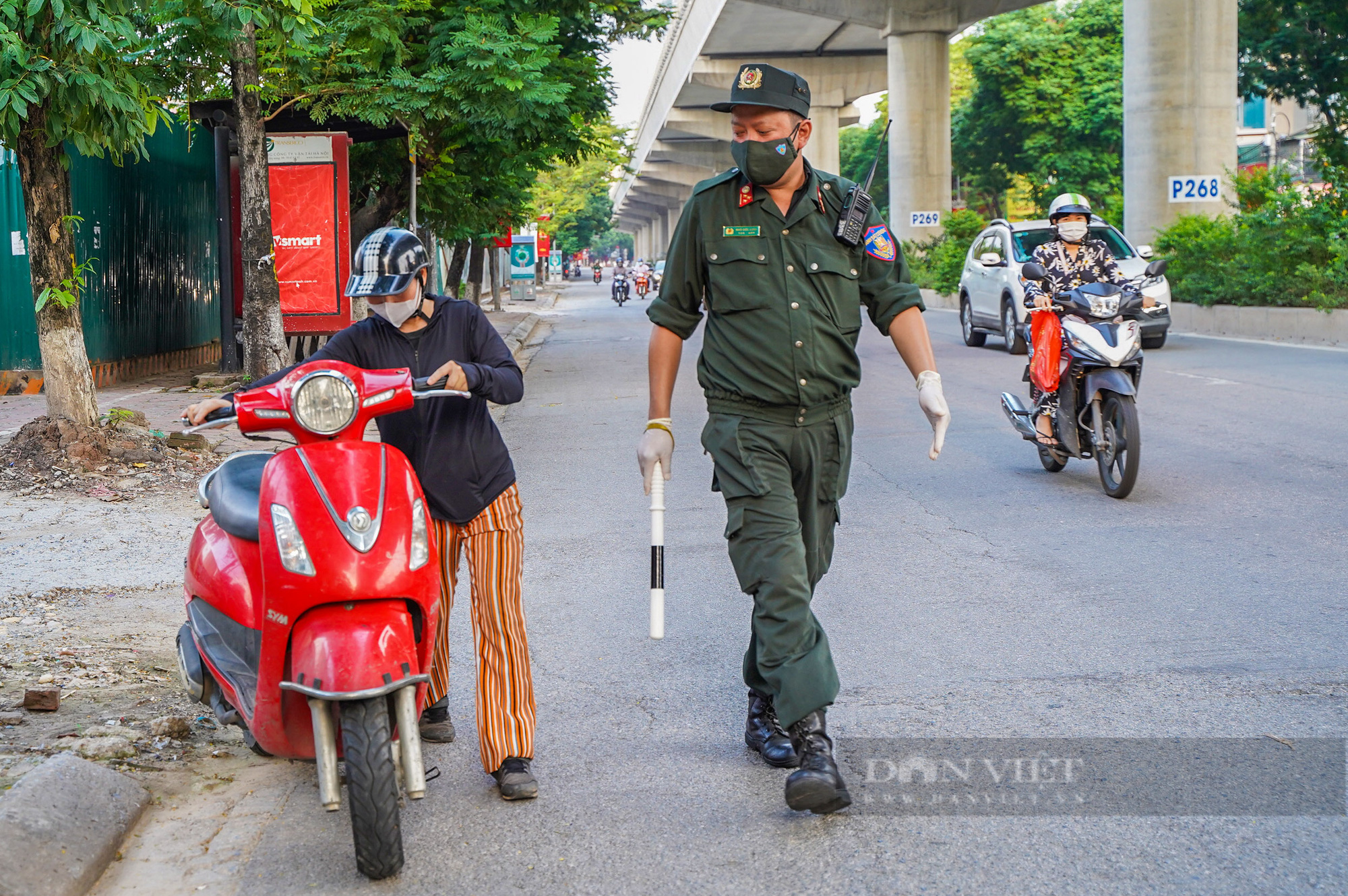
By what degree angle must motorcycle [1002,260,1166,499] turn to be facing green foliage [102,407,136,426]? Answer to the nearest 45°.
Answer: approximately 135° to its right

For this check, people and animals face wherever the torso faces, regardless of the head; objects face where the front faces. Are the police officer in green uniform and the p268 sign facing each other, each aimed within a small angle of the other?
no

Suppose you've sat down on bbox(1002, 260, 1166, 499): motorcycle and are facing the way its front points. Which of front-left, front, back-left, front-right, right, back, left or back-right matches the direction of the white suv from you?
back-left

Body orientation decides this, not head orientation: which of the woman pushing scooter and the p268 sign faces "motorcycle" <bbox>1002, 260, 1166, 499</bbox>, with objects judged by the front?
the p268 sign

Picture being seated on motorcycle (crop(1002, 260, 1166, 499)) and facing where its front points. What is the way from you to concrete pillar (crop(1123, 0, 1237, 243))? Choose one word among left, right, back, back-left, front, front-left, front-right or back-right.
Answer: back-left

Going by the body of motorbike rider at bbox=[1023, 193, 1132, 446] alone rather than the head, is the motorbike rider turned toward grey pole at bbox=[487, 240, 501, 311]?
no

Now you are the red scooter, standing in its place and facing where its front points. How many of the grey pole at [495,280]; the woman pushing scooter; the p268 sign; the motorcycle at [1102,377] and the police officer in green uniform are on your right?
0

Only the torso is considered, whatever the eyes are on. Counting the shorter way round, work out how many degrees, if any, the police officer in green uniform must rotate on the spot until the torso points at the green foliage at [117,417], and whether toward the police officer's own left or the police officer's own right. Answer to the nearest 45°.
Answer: approximately 135° to the police officer's own right

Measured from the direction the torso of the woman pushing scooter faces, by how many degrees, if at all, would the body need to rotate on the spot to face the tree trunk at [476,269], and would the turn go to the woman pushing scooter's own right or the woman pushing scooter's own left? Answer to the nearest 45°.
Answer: approximately 135° to the woman pushing scooter's own right

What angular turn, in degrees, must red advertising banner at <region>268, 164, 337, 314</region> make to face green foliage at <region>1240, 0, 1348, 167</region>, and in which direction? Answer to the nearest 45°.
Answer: approximately 135° to its left

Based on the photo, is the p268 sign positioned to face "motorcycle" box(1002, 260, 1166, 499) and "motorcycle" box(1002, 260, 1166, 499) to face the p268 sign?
no

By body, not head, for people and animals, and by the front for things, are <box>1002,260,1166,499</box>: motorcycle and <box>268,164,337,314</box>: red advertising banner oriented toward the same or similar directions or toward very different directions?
same or similar directions

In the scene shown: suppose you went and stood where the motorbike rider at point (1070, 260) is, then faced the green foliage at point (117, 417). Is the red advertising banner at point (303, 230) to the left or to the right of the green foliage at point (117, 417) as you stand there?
right

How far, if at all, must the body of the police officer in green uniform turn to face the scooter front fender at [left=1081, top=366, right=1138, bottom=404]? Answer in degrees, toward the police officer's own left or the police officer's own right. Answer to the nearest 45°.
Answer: approximately 180°

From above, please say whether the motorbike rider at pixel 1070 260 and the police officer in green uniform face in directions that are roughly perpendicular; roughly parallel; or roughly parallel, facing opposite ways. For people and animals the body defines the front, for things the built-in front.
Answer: roughly parallel

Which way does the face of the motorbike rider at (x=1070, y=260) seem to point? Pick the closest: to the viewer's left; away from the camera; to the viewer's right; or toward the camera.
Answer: toward the camera

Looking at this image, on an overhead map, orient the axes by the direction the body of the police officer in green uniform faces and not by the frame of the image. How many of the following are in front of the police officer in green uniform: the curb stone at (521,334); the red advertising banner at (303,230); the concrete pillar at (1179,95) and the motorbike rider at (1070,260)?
0

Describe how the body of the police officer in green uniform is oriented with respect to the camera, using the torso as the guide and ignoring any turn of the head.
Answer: toward the camera

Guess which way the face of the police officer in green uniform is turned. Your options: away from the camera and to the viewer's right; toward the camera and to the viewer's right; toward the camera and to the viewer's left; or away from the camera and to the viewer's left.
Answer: toward the camera and to the viewer's left

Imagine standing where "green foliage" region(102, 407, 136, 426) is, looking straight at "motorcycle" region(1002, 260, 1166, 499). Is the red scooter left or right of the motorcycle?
right
